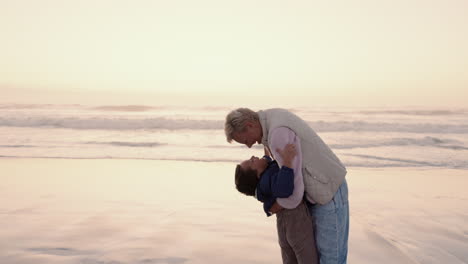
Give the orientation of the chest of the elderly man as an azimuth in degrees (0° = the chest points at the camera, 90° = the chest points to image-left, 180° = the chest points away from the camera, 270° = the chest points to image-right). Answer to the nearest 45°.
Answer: approximately 90°

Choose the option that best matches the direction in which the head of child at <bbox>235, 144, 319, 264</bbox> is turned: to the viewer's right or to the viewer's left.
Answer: to the viewer's right
